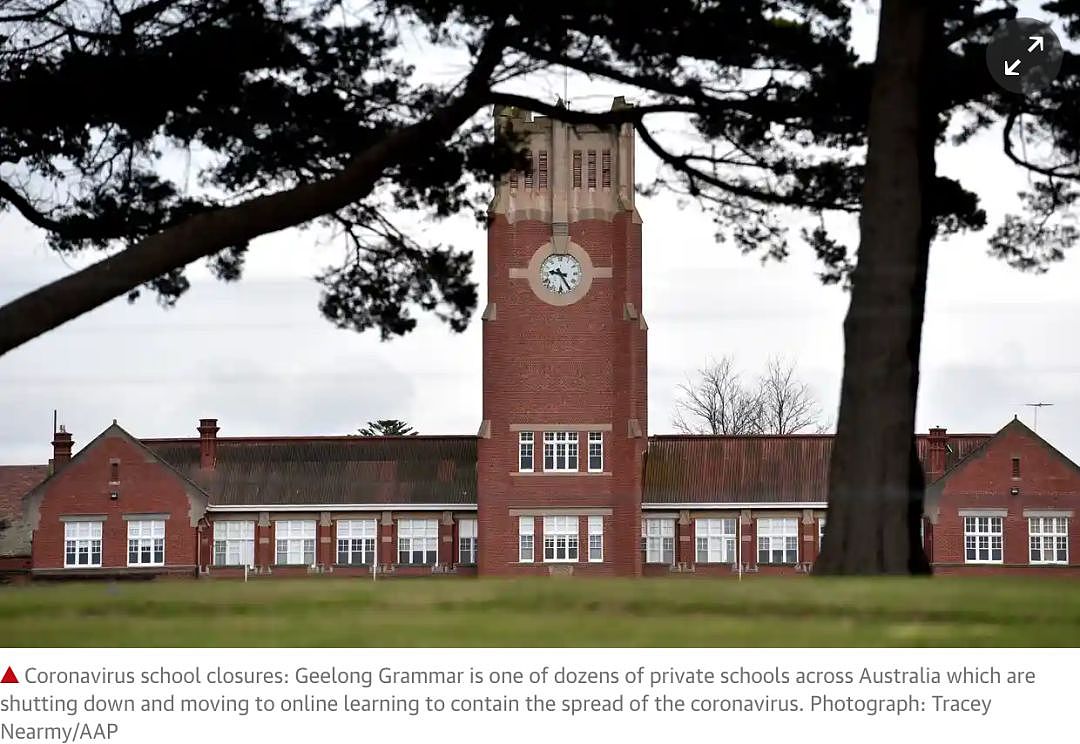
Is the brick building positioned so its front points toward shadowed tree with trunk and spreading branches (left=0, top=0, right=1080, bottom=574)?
yes

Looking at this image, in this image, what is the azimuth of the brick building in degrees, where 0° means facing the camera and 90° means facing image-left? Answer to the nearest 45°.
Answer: approximately 0°
